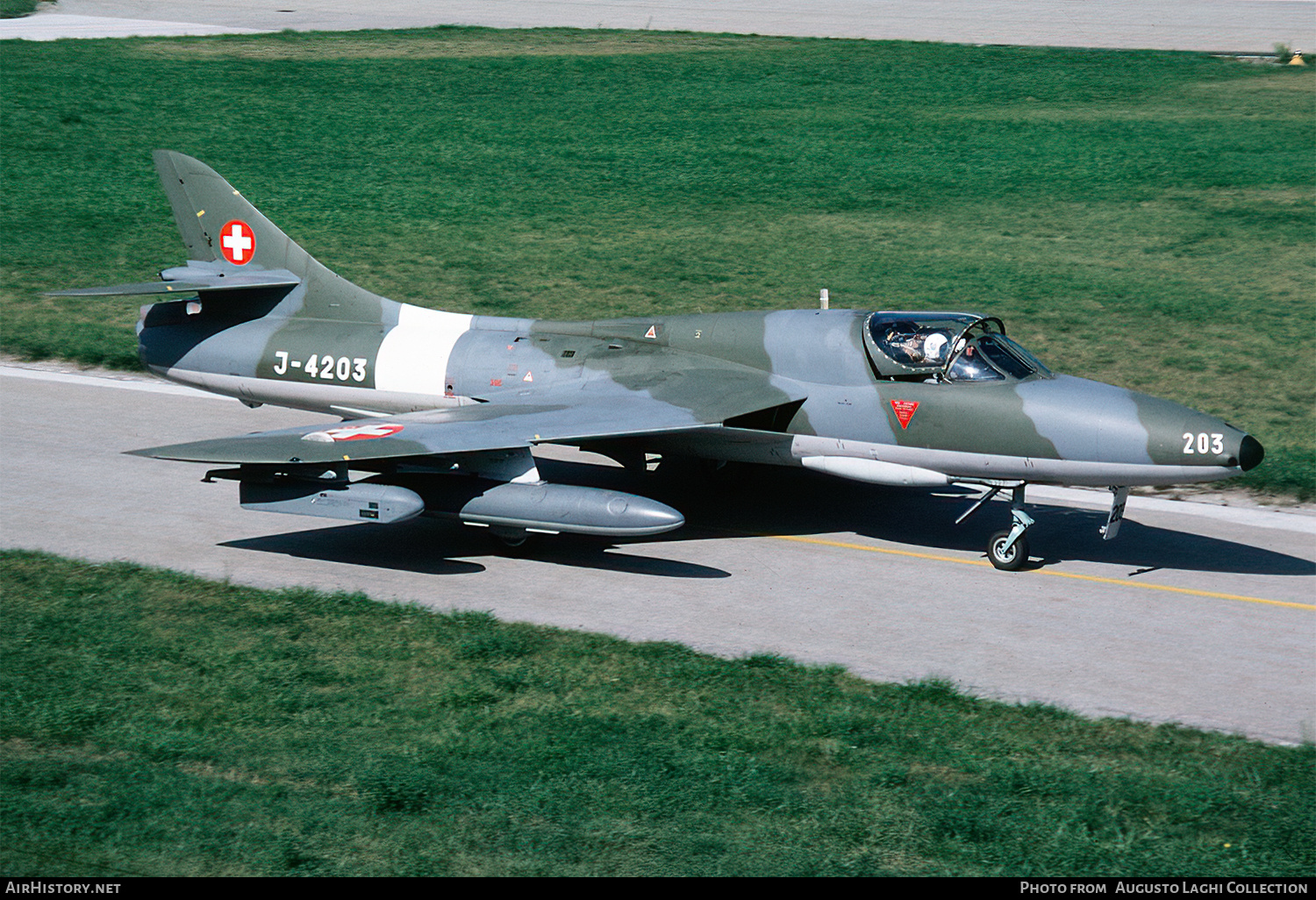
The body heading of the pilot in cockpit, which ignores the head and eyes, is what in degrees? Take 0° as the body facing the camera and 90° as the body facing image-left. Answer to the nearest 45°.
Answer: approximately 270°
